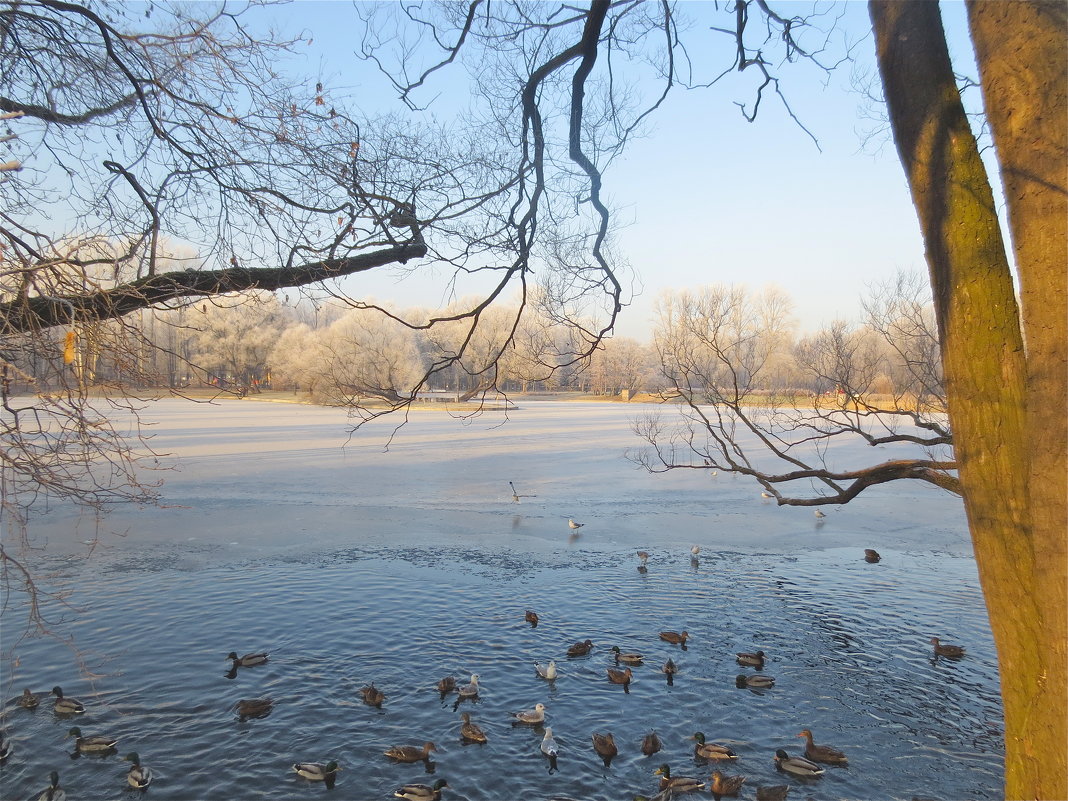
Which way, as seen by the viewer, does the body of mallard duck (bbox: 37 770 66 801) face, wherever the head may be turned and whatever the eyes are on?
away from the camera

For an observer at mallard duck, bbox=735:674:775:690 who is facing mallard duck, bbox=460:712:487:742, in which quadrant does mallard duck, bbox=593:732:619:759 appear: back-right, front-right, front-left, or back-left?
front-left

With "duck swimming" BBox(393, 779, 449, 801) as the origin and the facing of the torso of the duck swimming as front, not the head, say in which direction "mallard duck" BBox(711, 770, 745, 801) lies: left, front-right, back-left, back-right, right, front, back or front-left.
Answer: front

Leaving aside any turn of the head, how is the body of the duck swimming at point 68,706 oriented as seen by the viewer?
to the viewer's left

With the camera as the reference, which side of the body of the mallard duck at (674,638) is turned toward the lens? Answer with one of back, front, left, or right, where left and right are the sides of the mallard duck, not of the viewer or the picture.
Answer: right

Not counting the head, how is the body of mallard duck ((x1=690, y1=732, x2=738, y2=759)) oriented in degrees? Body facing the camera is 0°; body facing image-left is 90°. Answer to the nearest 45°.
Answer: approximately 90°
